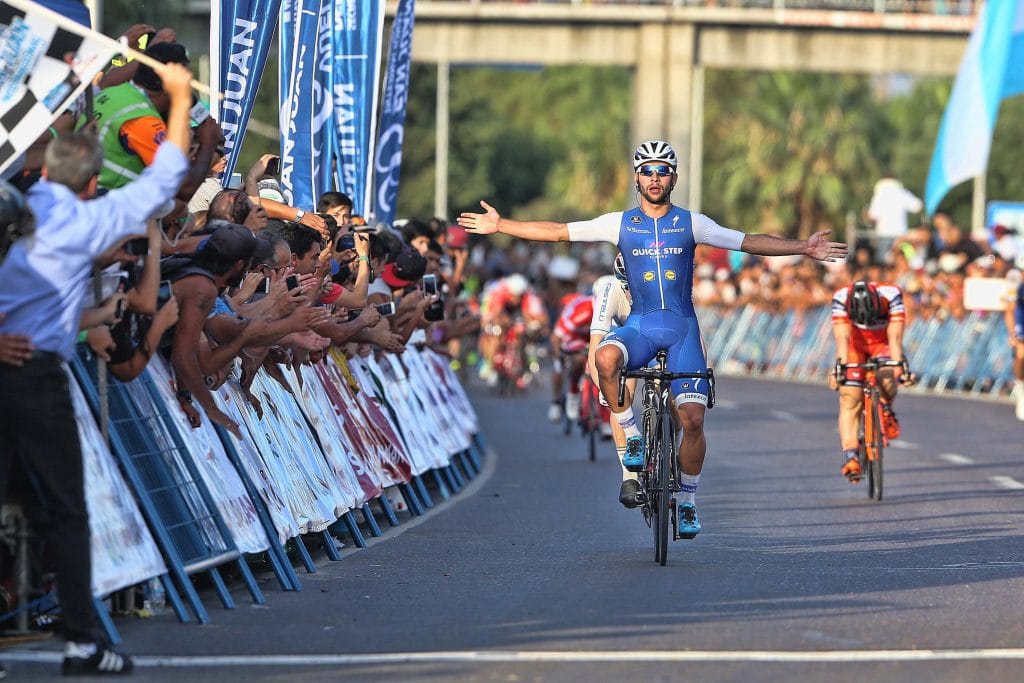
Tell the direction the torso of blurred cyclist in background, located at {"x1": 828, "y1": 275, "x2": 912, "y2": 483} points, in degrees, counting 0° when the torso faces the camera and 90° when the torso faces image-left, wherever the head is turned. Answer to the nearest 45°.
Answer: approximately 0°

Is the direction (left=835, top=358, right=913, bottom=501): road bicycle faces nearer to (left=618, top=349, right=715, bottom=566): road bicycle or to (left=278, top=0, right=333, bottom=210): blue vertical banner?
the road bicycle

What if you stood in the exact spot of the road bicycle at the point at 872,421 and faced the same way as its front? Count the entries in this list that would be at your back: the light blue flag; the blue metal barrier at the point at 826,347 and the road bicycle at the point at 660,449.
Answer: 2

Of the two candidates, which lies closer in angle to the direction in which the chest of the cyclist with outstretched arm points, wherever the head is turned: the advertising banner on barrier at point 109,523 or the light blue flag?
the advertising banner on barrier

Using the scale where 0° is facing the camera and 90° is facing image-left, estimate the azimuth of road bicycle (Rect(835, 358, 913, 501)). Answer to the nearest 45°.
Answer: approximately 0°
